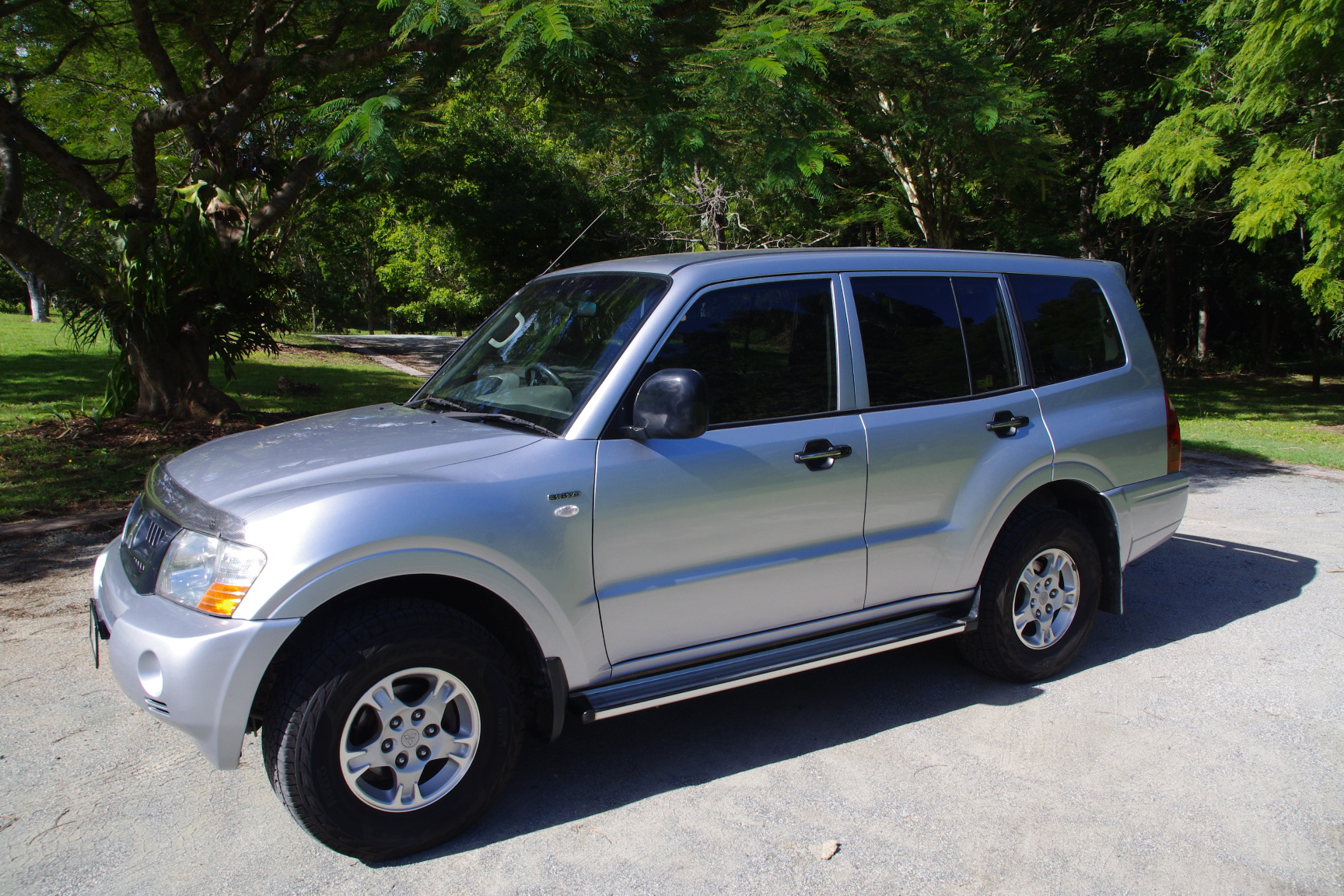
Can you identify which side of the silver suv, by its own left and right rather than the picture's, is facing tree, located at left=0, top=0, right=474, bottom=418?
right

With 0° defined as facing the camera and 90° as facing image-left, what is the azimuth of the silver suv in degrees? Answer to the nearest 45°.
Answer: approximately 45°
